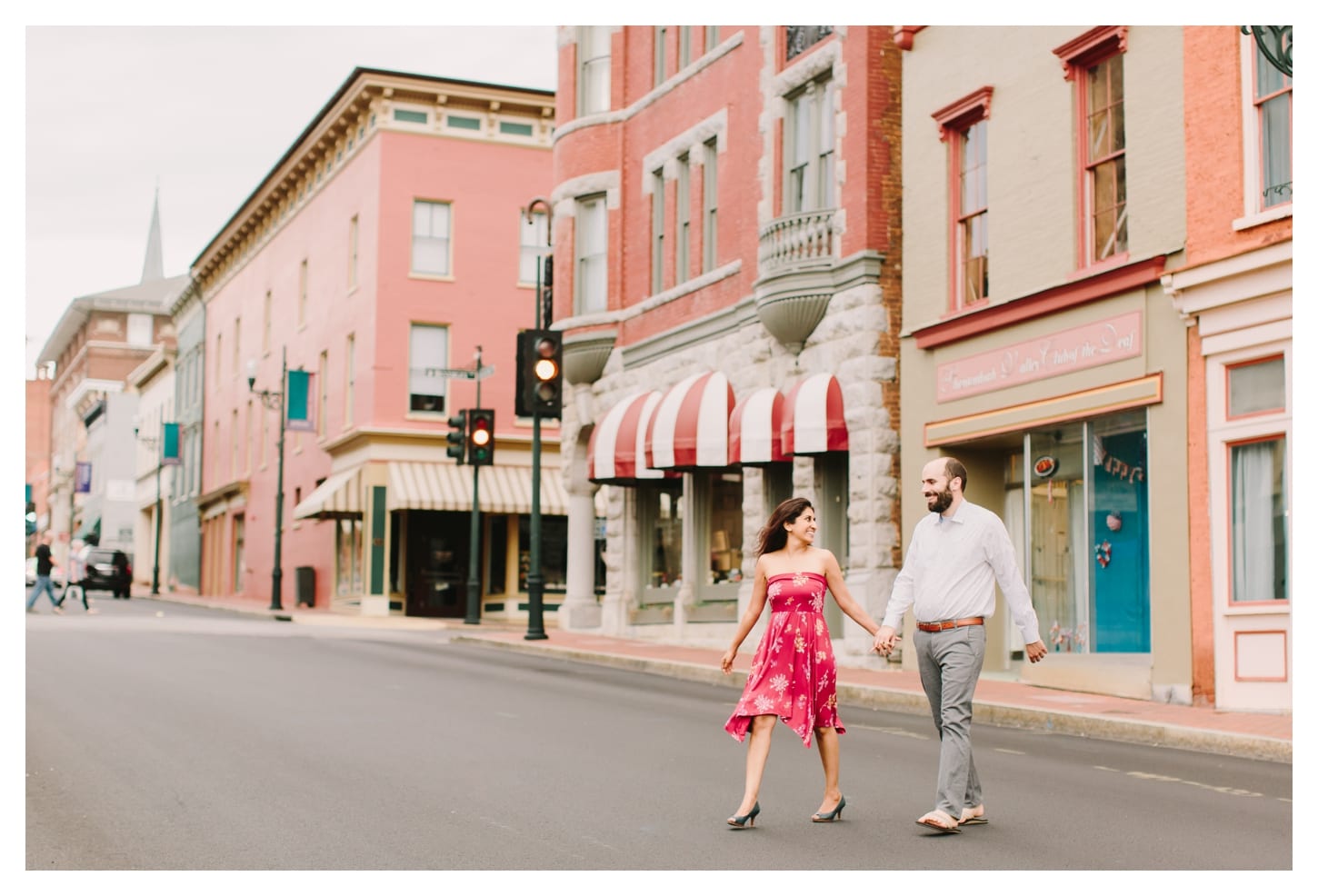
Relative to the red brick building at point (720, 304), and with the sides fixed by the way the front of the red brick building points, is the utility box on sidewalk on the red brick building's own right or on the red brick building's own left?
on the red brick building's own right

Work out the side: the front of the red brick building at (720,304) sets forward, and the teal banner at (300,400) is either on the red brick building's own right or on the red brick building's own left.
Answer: on the red brick building's own right

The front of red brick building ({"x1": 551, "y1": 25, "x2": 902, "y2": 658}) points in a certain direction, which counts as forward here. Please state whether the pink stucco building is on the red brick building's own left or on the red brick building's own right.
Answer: on the red brick building's own right
